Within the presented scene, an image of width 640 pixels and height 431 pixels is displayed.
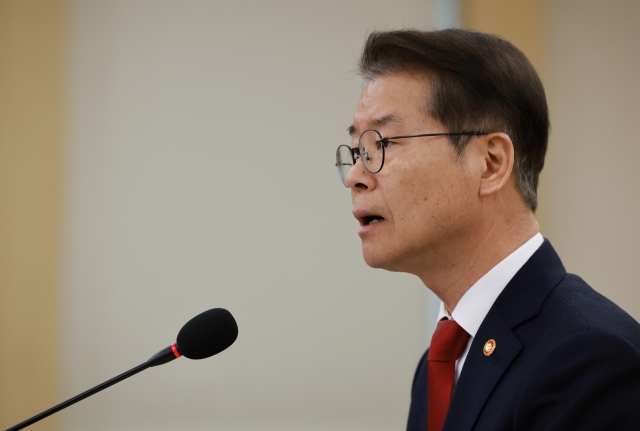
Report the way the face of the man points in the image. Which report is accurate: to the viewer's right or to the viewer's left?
to the viewer's left

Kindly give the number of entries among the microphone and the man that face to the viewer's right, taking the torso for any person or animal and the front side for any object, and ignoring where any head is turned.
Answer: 1

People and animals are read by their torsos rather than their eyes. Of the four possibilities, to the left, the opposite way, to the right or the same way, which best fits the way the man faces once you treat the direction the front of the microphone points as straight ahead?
the opposite way

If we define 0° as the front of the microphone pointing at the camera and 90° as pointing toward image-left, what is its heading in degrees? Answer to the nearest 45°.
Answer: approximately 270°

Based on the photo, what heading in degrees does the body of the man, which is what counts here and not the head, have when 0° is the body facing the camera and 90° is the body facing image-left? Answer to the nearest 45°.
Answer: approximately 45°
